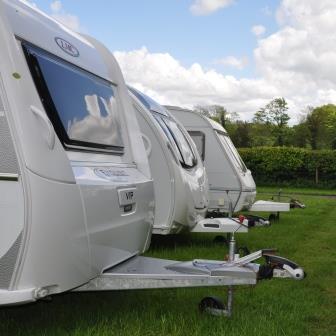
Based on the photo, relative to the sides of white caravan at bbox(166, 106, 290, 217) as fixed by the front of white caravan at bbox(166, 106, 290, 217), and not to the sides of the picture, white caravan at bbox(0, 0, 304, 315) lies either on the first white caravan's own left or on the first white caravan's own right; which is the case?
on the first white caravan's own right

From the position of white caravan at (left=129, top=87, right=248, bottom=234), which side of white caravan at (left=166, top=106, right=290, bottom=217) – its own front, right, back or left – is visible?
right

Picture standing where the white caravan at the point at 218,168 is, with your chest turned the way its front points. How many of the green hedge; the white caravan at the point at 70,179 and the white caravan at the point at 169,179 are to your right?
2

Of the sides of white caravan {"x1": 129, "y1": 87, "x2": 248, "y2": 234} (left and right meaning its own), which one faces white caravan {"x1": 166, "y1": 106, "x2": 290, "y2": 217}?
left

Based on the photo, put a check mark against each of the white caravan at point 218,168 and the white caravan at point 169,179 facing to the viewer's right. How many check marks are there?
2

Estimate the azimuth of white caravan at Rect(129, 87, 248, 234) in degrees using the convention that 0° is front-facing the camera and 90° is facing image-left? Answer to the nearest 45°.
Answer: approximately 270°

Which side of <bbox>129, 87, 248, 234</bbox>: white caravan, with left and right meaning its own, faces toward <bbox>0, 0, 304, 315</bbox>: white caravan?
right

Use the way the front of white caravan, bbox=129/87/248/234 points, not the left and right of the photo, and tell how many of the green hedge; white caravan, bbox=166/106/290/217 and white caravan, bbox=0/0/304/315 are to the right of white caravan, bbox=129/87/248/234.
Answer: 1
